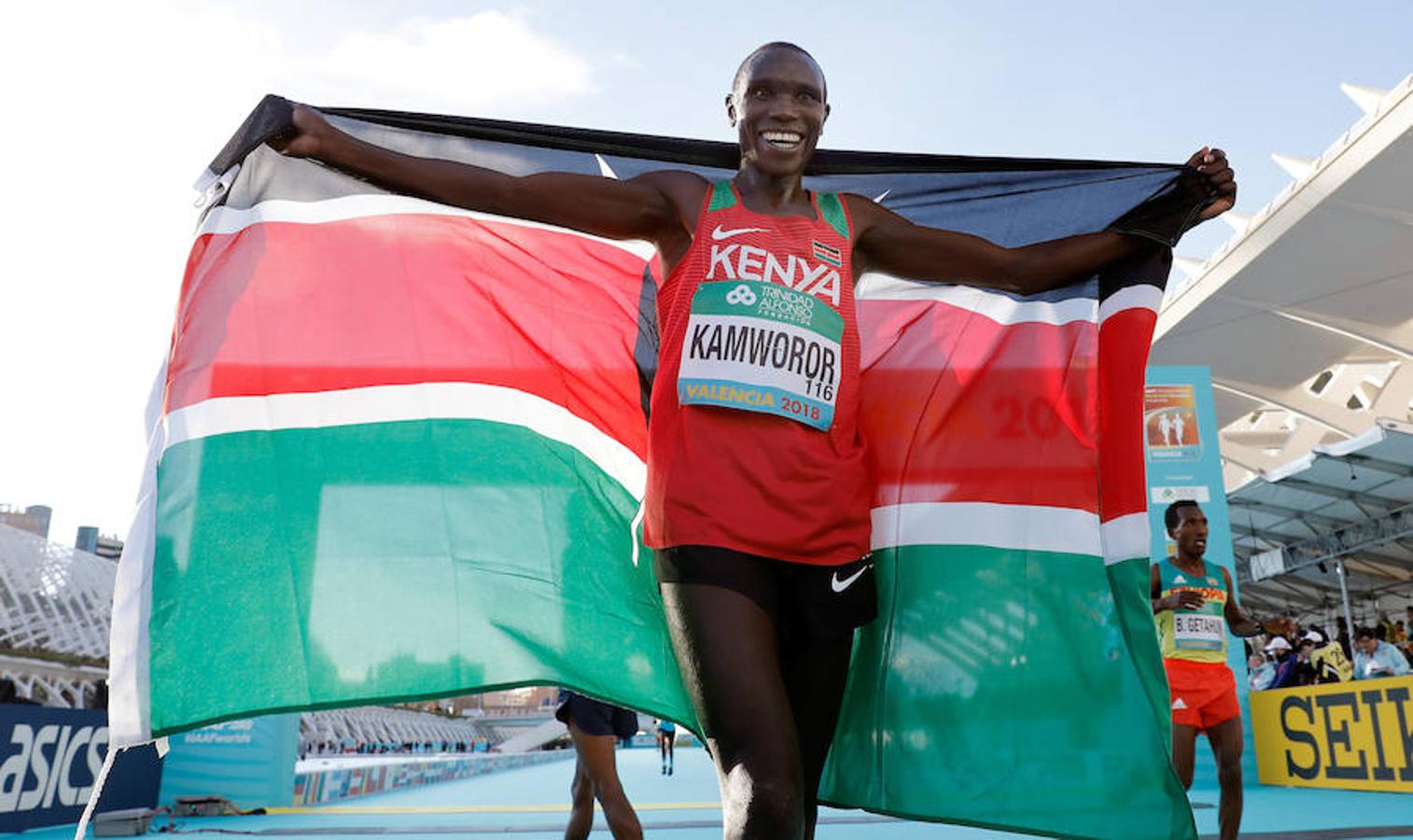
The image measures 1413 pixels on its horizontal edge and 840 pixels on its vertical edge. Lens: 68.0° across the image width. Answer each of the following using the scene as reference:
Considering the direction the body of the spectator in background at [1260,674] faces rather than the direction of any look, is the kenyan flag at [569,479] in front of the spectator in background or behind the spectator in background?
in front

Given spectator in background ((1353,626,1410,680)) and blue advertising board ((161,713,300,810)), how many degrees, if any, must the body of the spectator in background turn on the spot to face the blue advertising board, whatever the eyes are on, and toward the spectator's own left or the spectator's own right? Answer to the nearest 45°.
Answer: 0° — they already face it

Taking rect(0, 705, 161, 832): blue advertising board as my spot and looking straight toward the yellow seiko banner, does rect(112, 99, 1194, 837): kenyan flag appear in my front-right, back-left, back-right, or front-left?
front-right

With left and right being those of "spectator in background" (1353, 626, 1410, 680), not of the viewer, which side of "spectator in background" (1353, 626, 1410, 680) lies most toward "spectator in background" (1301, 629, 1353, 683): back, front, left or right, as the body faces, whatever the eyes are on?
right

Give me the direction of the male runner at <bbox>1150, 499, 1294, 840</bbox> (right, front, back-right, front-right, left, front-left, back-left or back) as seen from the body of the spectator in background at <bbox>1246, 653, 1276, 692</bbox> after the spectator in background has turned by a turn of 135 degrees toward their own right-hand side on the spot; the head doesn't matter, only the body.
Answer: back

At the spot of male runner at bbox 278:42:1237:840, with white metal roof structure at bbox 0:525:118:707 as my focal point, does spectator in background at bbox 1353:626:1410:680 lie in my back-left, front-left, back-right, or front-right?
front-right

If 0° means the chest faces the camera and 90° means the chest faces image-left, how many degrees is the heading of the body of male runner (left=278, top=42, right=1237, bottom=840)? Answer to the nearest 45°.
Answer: approximately 0°

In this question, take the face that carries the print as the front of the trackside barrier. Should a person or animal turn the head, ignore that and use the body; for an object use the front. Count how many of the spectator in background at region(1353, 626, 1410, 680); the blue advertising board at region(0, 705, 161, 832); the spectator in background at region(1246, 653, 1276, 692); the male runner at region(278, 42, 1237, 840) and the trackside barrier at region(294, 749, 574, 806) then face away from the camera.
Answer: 0

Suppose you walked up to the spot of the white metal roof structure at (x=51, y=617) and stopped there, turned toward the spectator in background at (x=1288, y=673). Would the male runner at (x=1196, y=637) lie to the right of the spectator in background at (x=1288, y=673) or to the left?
right

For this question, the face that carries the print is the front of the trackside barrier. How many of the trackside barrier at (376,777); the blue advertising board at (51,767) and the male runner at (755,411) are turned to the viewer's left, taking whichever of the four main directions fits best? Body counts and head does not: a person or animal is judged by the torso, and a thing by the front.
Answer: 0

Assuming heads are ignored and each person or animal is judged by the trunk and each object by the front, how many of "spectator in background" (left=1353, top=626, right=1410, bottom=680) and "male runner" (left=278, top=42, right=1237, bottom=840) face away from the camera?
0

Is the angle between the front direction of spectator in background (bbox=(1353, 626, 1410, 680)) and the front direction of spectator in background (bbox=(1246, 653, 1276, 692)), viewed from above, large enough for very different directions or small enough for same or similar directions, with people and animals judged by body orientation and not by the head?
same or similar directions

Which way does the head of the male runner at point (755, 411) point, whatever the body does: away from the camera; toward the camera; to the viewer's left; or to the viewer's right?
toward the camera
